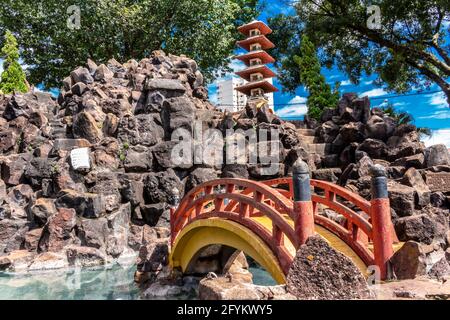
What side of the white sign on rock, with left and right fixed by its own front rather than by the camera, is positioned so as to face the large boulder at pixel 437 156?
left

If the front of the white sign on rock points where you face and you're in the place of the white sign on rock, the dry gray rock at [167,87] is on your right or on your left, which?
on your left

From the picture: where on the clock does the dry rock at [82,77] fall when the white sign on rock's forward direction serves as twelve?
The dry rock is roughly at 6 o'clock from the white sign on rock.

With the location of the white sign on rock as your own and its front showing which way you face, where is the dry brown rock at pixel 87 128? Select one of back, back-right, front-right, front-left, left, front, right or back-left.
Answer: back

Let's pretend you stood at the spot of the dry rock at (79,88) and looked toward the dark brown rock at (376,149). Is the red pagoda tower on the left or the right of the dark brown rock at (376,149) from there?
left

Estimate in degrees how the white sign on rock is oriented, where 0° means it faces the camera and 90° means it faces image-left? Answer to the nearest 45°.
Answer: approximately 0°

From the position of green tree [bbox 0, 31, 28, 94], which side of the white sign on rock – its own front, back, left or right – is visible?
back

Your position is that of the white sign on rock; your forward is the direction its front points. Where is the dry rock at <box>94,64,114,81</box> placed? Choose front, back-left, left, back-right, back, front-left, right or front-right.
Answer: back

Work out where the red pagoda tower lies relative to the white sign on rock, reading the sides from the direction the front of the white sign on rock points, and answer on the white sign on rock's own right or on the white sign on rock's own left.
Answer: on the white sign on rock's own left

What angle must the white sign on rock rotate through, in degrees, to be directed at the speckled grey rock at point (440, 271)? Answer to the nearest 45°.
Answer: approximately 45° to its left
